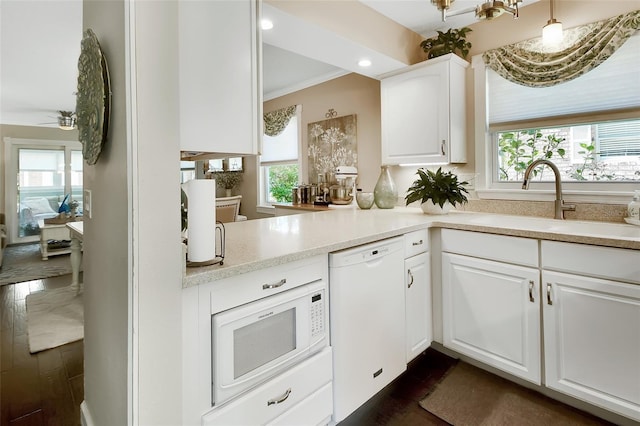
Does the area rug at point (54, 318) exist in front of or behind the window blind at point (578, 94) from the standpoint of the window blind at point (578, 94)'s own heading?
in front

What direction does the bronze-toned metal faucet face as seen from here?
to the viewer's left

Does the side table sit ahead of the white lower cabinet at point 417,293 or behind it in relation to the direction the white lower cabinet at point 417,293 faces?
behind

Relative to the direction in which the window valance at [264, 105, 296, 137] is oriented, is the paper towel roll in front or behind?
in front

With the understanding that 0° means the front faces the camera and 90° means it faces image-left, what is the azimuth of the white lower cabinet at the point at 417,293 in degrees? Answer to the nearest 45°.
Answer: approximately 315°

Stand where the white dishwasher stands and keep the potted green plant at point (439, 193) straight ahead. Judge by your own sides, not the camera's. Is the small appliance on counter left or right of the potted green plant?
left

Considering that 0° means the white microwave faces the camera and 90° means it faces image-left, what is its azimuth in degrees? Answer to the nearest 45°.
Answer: approximately 315°

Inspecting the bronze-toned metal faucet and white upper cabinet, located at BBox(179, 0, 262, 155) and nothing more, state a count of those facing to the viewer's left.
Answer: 1
